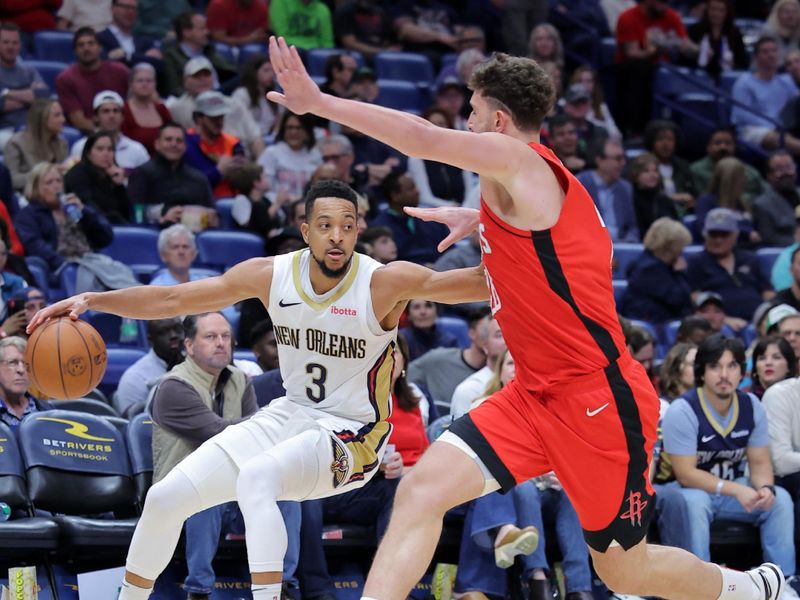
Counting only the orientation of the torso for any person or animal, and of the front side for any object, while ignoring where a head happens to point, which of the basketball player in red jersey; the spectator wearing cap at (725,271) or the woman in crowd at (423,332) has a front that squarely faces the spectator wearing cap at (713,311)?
the spectator wearing cap at (725,271)

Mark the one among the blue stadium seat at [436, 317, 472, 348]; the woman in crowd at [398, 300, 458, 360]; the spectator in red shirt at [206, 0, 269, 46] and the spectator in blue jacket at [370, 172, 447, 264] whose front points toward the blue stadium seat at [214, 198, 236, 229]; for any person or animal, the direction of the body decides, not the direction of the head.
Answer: the spectator in red shirt

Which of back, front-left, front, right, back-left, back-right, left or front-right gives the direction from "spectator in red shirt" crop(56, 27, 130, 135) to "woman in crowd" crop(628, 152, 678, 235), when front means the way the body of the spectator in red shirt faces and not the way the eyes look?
left

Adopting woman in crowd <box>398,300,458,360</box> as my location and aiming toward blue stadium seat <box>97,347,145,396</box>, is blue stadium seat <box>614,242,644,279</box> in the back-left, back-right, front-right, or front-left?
back-right

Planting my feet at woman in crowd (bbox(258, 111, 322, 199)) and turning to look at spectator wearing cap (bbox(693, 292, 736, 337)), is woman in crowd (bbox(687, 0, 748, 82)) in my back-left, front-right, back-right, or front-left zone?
front-left

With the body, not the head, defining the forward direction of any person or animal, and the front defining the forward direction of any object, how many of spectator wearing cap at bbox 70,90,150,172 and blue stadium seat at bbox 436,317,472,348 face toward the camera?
2

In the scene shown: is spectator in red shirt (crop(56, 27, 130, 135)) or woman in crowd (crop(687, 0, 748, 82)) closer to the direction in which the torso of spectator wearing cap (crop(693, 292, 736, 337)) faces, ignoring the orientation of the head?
the spectator in red shirt

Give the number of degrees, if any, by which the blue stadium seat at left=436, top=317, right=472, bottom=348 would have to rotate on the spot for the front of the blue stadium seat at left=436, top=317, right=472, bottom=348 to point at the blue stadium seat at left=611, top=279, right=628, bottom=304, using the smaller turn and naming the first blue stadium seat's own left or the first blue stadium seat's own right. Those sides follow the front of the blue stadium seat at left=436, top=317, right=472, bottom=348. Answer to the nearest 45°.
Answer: approximately 135° to the first blue stadium seat's own left

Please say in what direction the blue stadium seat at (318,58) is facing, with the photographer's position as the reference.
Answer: facing the viewer

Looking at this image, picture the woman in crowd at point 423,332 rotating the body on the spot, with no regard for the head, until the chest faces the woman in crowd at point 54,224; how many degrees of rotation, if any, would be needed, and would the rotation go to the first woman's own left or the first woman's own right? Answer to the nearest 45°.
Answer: approximately 90° to the first woman's own right

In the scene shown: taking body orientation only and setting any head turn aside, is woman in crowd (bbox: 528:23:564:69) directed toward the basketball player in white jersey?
yes

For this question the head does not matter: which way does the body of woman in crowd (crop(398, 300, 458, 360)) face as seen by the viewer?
toward the camera

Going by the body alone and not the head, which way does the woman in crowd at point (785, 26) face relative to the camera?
toward the camera

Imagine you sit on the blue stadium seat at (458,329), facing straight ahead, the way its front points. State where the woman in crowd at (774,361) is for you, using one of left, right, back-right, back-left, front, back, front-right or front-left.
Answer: front-left

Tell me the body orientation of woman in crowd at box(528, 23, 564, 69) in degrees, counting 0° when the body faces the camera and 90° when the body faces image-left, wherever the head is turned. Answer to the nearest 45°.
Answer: approximately 0°
